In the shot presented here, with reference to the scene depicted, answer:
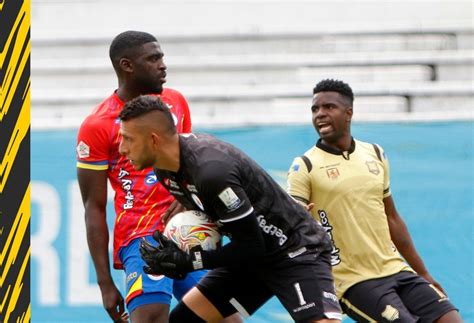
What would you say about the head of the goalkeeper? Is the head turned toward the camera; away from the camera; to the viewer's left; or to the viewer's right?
to the viewer's left

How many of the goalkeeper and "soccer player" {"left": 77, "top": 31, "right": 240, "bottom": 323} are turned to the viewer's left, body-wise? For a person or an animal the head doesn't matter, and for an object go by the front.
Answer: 1

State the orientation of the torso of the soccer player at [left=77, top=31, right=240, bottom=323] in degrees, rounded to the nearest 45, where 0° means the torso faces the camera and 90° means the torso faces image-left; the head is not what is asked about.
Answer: approximately 315°

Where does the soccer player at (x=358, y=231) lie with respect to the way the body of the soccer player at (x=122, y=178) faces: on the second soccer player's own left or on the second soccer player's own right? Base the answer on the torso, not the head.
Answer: on the second soccer player's own left

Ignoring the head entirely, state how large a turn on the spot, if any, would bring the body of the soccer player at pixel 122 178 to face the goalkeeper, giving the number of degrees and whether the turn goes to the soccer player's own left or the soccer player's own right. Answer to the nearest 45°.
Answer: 0° — they already face them

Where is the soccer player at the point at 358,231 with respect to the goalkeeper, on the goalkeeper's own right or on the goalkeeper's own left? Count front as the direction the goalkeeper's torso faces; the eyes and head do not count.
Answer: on the goalkeeper's own right

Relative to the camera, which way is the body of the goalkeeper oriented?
to the viewer's left

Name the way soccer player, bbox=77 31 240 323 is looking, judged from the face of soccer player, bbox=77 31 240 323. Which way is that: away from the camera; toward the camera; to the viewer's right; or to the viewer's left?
to the viewer's right
